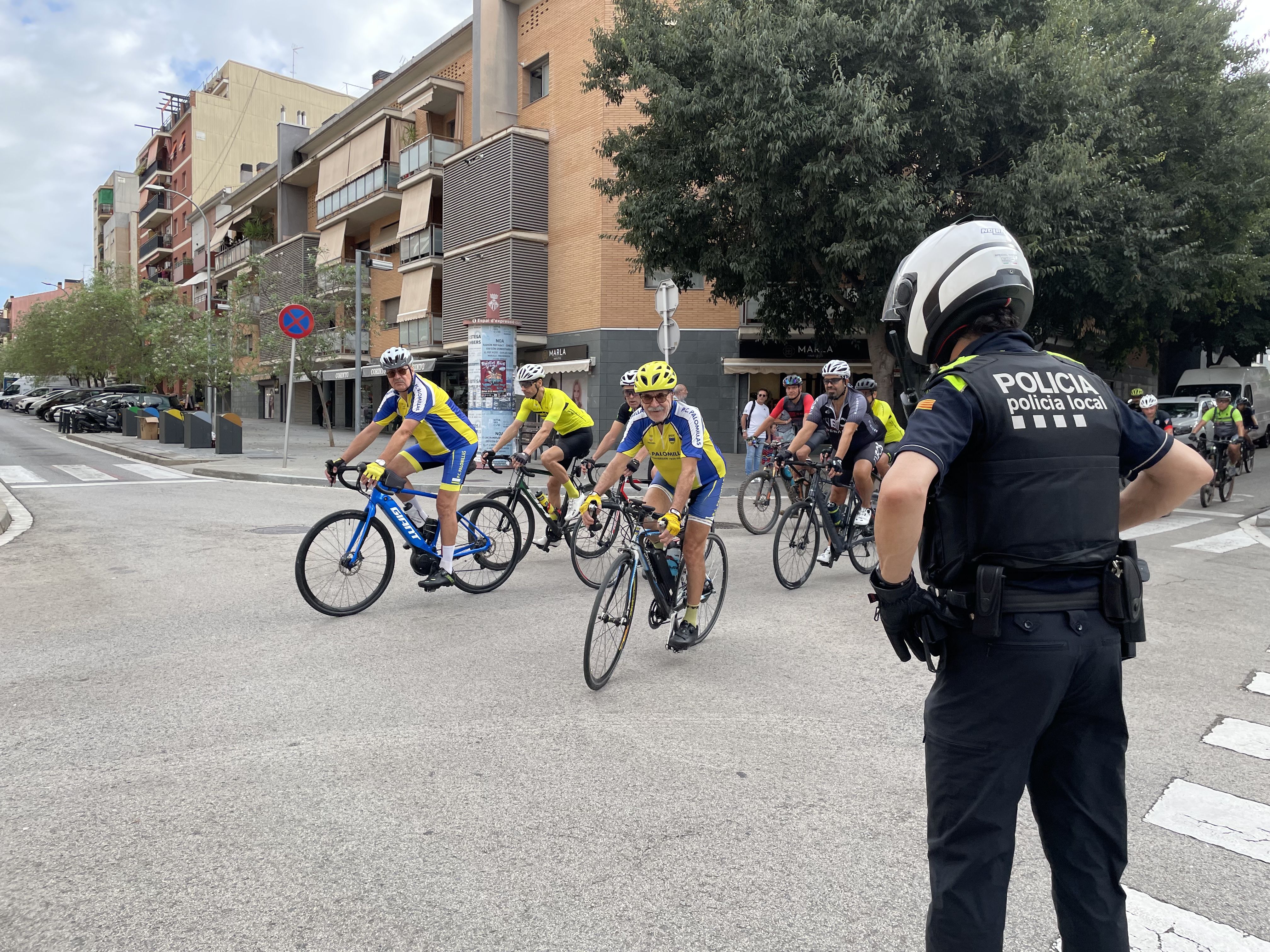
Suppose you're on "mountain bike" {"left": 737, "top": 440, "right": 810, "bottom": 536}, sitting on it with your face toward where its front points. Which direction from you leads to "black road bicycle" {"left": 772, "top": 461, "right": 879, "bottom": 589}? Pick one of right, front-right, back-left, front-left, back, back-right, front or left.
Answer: front-left

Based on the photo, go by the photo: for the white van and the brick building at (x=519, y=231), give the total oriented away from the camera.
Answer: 0

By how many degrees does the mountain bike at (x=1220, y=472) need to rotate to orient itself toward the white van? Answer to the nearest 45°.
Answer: approximately 135° to its right

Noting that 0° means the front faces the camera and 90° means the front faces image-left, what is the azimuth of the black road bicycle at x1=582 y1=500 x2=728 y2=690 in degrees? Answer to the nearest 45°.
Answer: approximately 45°

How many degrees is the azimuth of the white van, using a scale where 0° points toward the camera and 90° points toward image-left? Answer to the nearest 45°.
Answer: approximately 45°

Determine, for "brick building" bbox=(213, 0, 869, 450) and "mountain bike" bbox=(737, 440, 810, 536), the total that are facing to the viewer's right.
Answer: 0

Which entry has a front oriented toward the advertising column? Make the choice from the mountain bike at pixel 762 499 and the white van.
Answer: the white van

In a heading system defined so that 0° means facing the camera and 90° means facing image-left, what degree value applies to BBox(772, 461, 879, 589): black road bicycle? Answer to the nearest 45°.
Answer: approximately 45°

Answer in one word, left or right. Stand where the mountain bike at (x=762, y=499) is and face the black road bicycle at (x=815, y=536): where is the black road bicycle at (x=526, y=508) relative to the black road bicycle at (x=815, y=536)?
right

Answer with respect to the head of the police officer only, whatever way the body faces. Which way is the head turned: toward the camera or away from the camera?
away from the camera

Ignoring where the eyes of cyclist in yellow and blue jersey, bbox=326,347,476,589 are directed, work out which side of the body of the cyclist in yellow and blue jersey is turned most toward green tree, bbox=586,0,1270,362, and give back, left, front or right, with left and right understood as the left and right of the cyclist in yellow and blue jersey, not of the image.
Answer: back

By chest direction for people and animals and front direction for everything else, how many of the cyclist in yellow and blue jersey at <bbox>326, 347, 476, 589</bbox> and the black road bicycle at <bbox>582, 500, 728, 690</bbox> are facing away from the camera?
0
